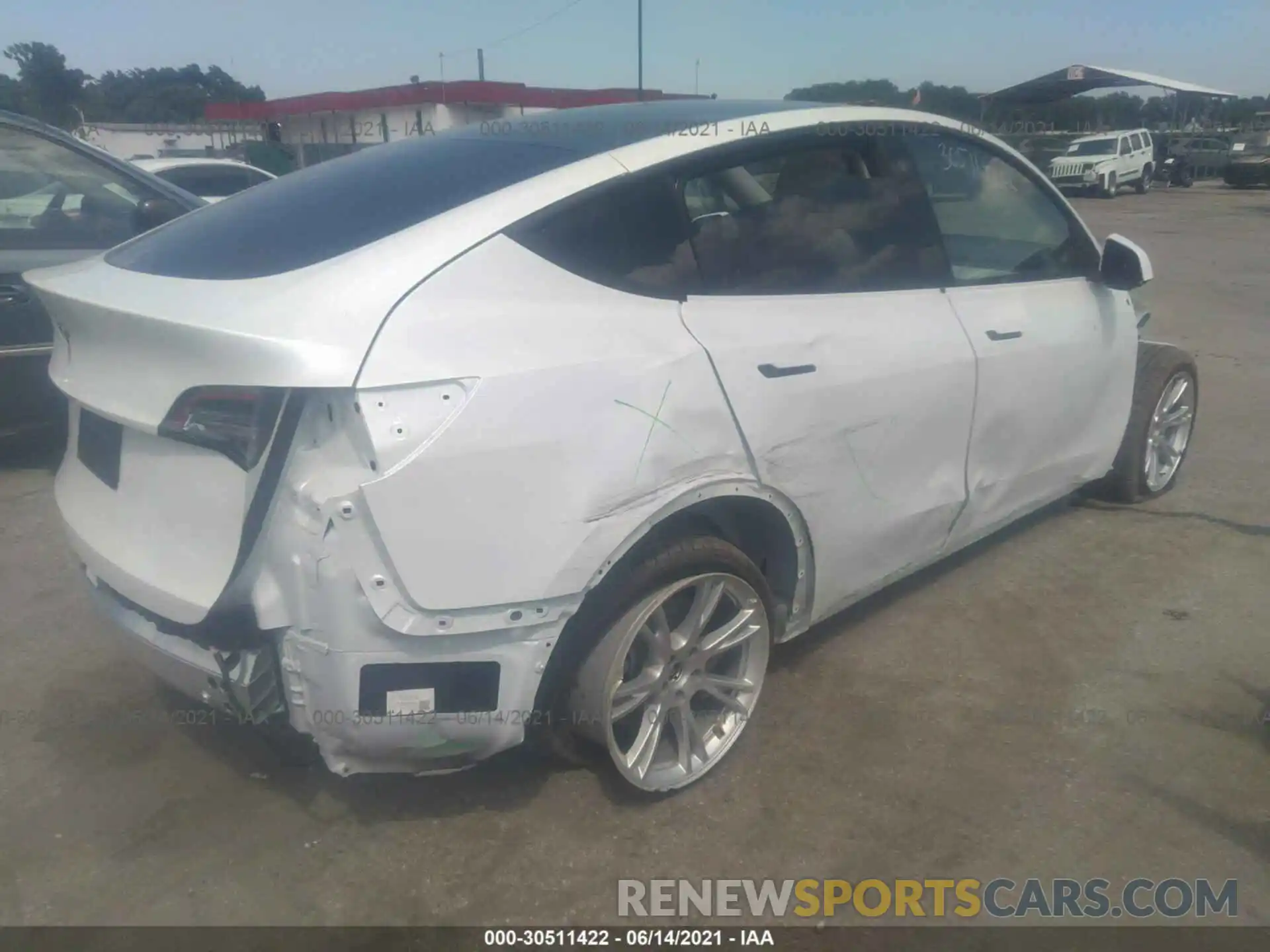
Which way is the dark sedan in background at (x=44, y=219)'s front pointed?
to the viewer's right

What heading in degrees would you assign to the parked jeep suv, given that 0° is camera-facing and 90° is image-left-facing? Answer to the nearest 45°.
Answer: approximately 45°

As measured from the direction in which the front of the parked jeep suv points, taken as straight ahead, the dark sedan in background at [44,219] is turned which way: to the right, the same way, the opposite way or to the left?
the opposite way

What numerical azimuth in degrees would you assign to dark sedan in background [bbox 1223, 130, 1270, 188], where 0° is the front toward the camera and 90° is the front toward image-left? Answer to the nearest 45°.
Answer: approximately 45°

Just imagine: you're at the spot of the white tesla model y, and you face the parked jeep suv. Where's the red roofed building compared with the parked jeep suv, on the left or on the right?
left

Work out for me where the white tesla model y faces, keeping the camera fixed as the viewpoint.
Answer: facing away from the viewer and to the right of the viewer

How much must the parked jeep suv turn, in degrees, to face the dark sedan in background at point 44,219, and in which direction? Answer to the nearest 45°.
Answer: approximately 45° to its left

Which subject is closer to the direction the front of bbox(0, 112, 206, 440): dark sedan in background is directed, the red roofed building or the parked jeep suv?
the parked jeep suv
